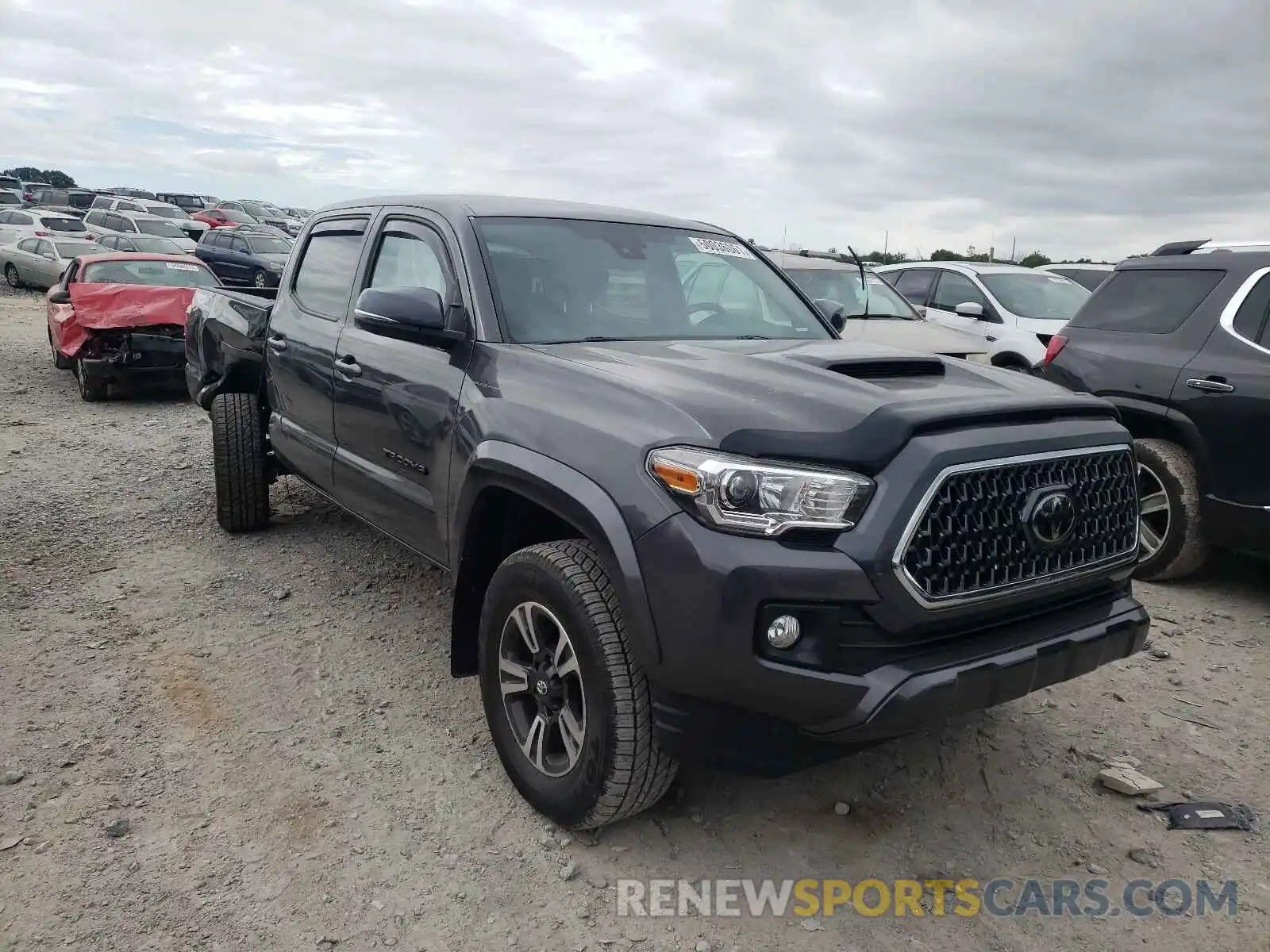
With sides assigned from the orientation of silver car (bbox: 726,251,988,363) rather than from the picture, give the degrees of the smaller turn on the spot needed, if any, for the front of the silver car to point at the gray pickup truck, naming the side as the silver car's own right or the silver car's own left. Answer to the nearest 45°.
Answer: approximately 45° to the silver car's own right

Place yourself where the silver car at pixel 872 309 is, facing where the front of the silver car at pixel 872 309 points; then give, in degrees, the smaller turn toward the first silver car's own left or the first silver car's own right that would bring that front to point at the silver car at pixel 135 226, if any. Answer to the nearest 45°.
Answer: approximately 180°

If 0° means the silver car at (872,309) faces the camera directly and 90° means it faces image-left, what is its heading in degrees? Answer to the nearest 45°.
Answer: approximately 315°

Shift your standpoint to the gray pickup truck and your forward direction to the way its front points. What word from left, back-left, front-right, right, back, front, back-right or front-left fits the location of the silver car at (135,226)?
back

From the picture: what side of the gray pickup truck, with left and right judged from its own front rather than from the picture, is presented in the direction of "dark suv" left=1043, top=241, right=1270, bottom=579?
left

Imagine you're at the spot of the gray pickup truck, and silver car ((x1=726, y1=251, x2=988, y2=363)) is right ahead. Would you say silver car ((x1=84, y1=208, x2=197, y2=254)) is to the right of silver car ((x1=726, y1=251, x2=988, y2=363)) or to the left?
left

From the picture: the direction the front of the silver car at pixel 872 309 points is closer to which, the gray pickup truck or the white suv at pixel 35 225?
the gray pickup truck

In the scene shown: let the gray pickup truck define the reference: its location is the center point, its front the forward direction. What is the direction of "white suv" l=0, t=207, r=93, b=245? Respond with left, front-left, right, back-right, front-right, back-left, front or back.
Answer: back
